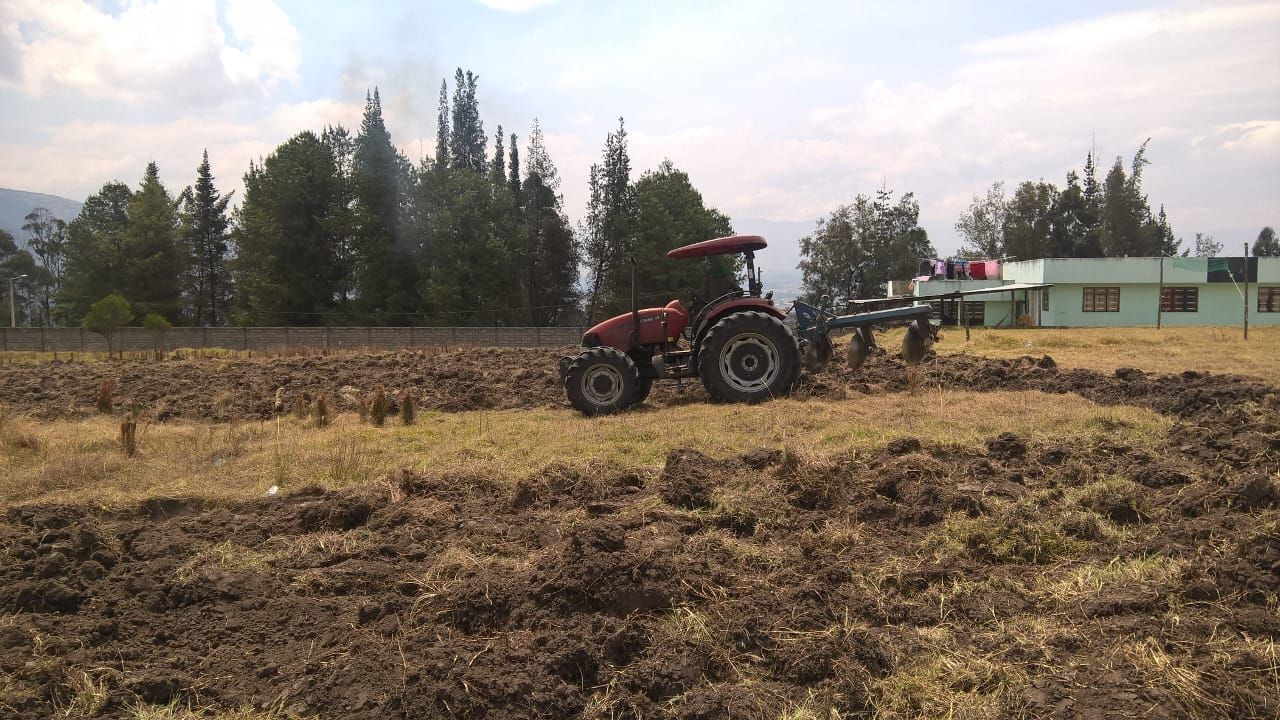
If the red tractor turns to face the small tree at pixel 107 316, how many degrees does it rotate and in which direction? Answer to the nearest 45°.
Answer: approximately 45° to its right

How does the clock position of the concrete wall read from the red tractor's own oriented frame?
The concrete wall is roughly at 2 o'clock from the red tractor.

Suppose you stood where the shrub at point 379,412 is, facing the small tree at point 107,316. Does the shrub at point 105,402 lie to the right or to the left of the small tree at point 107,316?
left

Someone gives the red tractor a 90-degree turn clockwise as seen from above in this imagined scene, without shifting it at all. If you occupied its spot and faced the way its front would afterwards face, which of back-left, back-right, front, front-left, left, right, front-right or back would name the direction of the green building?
front-right

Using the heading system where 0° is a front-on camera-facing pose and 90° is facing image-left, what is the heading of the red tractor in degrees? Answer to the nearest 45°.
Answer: approximately 90°

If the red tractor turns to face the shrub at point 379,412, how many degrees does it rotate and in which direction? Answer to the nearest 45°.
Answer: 0° — it already faces it

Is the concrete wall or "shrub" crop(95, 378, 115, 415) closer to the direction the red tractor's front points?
the shrub

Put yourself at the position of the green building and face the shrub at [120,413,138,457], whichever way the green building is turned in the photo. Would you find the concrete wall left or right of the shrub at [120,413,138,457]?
right
